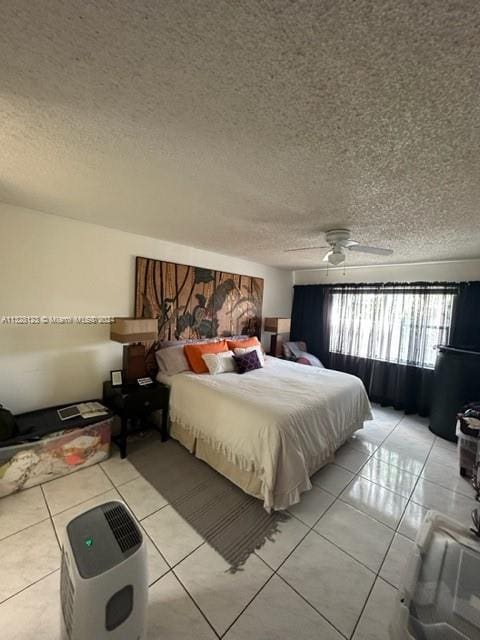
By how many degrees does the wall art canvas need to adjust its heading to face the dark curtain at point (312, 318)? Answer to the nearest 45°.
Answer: approximately 90° to its left

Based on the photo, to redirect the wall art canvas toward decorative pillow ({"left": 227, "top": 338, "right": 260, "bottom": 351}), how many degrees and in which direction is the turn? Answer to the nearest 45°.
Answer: approximately 45° to its left

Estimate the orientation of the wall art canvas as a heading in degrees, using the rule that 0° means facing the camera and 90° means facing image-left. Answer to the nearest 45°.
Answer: approximately 315°

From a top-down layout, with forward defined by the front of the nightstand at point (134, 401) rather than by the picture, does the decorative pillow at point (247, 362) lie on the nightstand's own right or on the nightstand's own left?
on the nightstand's own left

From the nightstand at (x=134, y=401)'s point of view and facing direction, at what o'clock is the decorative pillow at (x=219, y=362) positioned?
The decorative pillow is roughly at 10 o'clock from the nightstand.

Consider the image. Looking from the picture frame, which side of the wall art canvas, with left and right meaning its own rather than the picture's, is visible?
right
